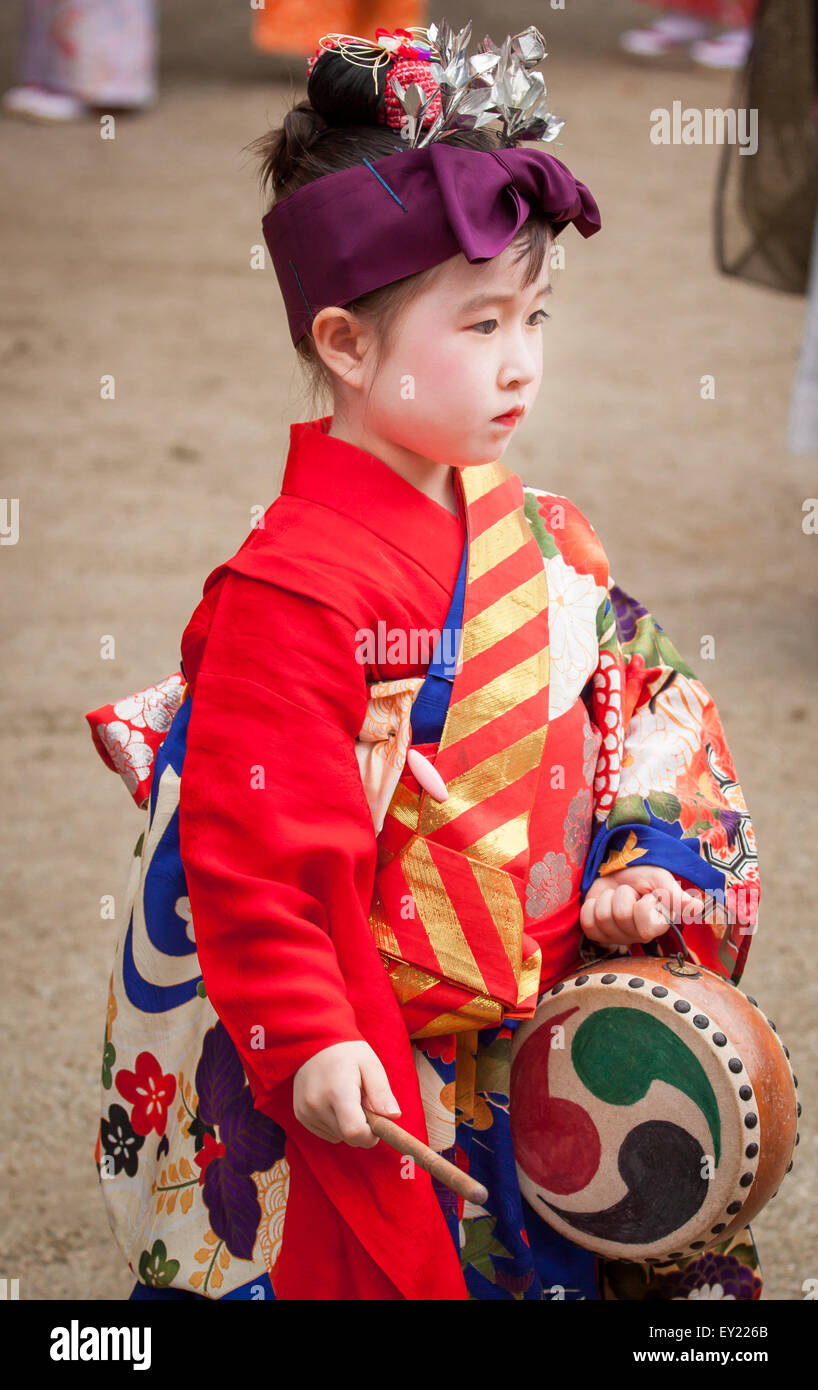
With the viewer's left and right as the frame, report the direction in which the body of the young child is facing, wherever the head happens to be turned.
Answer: facing the viewer and to the right of the viewer

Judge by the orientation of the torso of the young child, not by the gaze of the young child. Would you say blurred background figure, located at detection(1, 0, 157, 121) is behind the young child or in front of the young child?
behind

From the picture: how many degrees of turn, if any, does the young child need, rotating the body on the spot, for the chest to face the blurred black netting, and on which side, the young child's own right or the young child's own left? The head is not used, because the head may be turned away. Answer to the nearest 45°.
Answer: approximately 135° to the young child's own left

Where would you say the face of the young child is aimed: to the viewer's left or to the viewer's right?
to the viewer's right

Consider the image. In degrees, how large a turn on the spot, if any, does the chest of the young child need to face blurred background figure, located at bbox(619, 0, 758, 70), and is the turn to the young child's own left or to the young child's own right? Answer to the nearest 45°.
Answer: approximately 135° to the young child's own left

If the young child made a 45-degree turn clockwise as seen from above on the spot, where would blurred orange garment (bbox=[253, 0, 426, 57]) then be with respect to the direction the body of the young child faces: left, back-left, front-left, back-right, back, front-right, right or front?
back

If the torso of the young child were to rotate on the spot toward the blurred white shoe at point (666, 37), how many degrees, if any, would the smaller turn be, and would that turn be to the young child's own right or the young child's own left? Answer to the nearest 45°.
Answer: approximately 135° to the young child's own left
